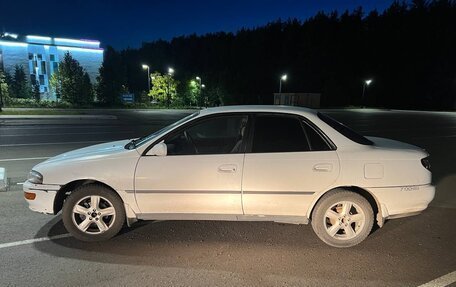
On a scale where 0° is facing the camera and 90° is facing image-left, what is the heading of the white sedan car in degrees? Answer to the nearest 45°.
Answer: approximately 90°
